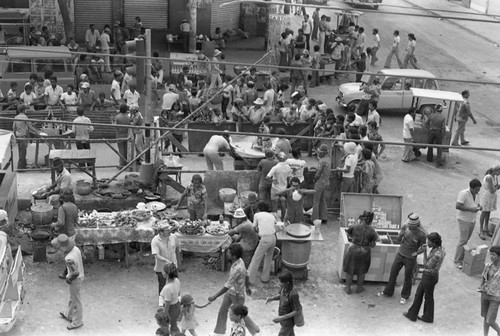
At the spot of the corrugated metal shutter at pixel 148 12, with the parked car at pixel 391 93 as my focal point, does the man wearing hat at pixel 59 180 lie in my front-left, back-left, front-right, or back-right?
front-right

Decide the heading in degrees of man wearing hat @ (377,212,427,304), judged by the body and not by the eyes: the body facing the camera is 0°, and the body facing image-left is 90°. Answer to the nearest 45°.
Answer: approximately 45°

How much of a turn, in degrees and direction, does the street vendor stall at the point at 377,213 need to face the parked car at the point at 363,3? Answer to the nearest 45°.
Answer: approximately 180°

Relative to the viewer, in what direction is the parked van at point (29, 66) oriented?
to the viewer's left

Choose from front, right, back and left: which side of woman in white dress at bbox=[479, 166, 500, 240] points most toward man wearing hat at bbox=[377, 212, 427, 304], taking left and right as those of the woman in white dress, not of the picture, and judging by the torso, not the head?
right

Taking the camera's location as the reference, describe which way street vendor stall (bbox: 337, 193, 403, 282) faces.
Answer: facing the viewer

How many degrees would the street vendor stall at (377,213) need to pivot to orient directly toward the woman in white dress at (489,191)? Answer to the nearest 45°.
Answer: approximately 135° to its left

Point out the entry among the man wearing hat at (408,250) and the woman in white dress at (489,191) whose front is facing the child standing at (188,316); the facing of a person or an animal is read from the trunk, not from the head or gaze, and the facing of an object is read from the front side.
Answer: the man wearing hat

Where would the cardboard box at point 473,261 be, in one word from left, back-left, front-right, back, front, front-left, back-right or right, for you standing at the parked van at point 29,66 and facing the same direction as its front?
back-left

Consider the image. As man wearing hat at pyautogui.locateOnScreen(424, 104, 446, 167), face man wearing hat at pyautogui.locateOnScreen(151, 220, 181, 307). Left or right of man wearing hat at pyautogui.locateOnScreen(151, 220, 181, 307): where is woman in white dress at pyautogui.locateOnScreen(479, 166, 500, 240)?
left
